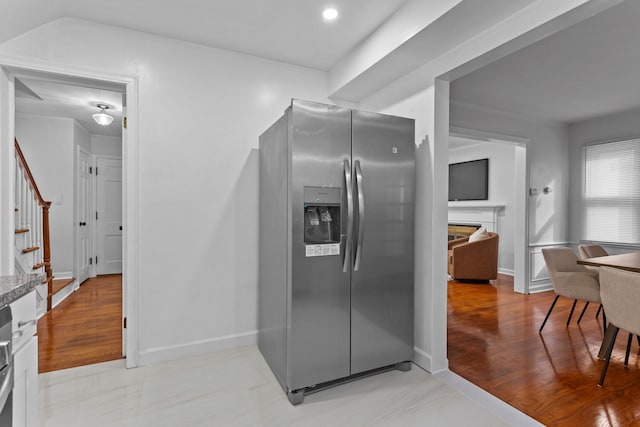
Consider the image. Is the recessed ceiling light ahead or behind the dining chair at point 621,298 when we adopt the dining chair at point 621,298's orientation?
behind

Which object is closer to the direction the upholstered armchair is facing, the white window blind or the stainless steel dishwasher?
the stainless steel dishwasher

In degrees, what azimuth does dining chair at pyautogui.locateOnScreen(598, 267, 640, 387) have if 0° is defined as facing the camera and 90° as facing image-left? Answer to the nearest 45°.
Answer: approximately 225°

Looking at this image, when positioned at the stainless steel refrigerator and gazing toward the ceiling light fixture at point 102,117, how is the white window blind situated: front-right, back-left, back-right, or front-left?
back-right

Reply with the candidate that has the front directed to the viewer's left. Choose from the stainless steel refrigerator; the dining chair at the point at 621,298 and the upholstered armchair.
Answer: the upholstered armchair

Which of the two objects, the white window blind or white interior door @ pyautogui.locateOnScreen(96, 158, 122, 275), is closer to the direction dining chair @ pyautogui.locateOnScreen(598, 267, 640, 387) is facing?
the white window blind

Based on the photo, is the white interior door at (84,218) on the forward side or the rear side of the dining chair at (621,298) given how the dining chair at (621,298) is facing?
on the rear side

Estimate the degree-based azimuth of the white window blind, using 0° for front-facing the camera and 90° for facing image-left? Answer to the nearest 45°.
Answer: approximately 45°

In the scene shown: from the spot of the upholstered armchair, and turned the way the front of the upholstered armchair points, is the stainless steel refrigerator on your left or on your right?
on your left

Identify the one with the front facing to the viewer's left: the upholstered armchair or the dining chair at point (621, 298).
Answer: the upholstered armchair
